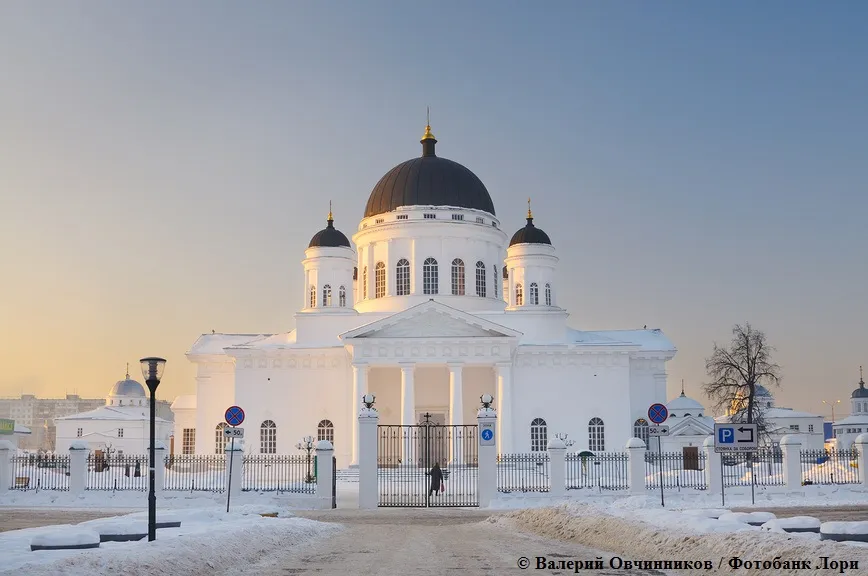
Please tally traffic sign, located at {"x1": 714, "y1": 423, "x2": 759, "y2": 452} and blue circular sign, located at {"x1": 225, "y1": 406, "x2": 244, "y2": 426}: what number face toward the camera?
2

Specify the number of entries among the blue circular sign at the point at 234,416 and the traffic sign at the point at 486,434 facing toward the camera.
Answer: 2

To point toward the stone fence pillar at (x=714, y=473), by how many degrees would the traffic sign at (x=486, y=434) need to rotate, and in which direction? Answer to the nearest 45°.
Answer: approximately 90° to its left

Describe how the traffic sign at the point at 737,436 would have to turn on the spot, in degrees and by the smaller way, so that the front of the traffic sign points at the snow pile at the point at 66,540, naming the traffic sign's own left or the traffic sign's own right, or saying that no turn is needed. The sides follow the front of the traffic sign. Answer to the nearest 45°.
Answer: approximately 45° to the traffic sign's own right

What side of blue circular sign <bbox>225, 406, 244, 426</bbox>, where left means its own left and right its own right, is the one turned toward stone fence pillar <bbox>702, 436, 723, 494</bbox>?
left

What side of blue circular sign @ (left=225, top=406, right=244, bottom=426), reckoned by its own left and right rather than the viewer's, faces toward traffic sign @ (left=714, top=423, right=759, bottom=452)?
left

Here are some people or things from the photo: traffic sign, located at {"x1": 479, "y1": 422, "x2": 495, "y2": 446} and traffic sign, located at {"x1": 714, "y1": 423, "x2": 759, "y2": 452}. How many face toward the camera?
2

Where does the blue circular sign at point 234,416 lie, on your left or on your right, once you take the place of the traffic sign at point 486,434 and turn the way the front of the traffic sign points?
on your right

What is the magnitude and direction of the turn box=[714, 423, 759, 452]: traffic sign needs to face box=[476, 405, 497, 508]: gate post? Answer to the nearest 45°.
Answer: approximately 135° to its right
